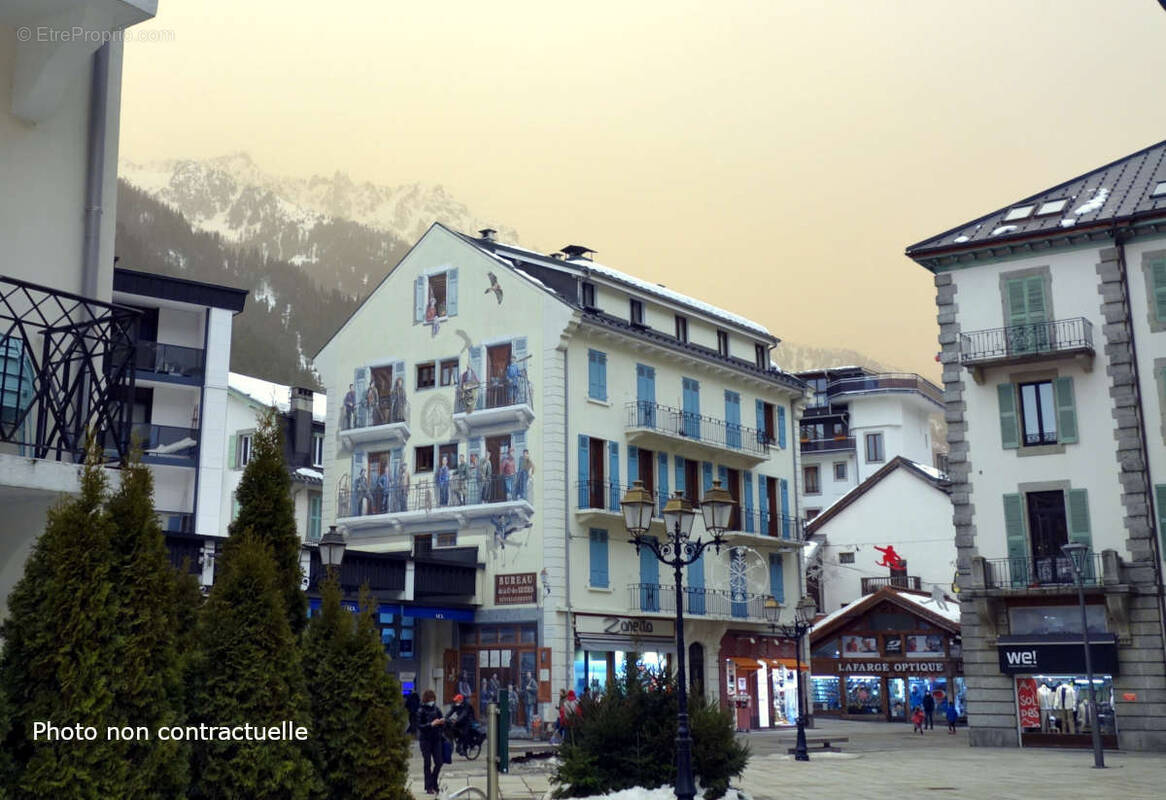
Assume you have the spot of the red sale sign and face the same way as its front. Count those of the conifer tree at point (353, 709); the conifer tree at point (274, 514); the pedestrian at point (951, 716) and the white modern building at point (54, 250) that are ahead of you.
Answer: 3

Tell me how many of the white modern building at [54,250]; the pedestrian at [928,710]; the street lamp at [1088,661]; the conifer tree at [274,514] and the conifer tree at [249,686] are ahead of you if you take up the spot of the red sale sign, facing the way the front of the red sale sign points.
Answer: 4

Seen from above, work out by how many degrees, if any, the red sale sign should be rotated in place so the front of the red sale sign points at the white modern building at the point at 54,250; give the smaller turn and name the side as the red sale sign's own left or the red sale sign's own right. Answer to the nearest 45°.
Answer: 0° — it already faces it

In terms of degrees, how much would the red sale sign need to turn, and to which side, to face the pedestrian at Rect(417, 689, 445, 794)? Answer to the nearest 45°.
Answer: approximately 45° to its right

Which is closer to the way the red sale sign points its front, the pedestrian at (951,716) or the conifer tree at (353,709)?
the conifer tree

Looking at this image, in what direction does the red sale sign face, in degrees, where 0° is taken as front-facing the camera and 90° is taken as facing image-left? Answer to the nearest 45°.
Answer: approximately 0°

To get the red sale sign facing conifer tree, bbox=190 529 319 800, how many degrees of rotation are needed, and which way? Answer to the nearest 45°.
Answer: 0° — it already faces it
